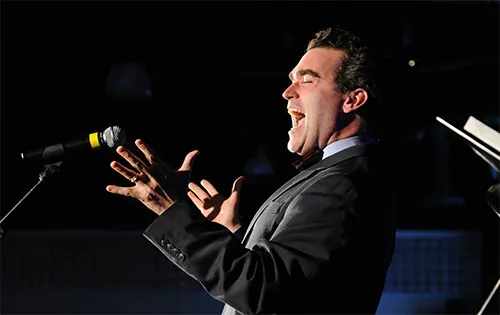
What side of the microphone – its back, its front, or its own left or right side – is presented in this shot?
right
